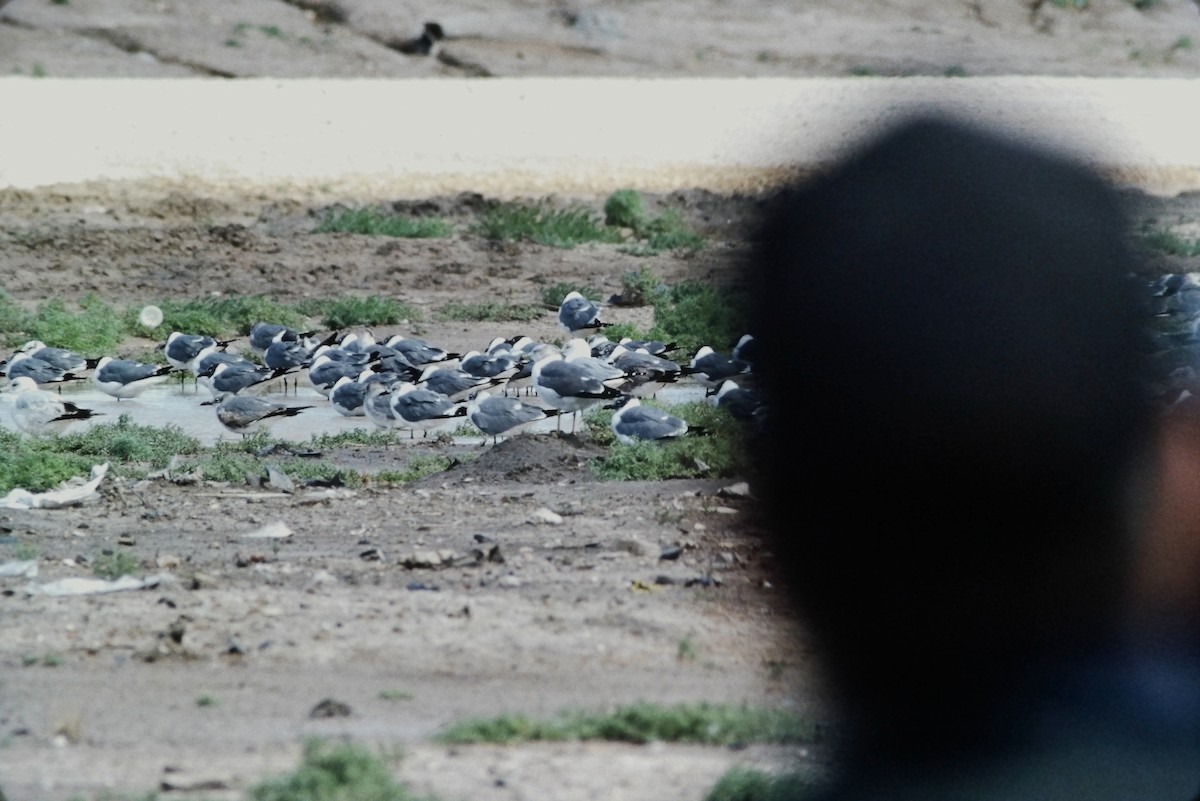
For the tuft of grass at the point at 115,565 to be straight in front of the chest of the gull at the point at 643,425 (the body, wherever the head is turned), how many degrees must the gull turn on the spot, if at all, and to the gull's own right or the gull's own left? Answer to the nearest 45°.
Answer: approximately 45° to the gull's own left

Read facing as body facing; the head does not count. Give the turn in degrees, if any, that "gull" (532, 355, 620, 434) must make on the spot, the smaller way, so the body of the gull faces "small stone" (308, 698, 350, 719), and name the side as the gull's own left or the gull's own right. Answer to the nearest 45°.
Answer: approximately 90° to the gull's own left

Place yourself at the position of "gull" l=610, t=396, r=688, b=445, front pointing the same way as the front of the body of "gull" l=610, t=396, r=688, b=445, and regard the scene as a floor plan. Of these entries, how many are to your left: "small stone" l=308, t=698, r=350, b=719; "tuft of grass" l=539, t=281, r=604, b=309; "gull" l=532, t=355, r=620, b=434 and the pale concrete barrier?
1

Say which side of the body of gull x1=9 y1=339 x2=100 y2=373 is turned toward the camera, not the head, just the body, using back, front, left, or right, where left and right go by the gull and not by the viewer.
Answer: left

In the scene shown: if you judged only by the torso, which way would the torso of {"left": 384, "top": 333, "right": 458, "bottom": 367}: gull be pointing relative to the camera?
to the viewer's left

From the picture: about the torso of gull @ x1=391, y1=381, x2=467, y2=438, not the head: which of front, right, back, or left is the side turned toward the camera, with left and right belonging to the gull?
left

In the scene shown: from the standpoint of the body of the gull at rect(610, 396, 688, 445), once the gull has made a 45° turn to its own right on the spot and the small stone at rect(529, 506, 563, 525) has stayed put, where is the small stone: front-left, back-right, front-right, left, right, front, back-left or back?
back-left

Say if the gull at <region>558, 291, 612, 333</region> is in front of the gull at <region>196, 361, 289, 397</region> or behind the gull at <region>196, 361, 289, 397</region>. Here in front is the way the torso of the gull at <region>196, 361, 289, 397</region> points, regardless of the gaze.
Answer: behind

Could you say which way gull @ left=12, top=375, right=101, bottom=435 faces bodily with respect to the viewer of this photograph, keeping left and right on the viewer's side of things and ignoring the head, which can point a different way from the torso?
facing to the left of the viewer

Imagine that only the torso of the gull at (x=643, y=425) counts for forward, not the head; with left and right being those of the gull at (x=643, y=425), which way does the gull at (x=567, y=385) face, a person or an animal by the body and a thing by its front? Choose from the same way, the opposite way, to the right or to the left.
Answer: the same way

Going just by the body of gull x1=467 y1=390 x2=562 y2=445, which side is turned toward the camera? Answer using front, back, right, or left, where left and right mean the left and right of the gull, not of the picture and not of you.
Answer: left

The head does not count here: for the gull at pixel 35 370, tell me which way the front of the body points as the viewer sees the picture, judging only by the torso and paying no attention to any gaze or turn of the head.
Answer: to the viewer's left

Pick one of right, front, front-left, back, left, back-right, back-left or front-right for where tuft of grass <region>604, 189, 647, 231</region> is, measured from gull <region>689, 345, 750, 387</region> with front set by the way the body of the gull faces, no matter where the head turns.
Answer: right

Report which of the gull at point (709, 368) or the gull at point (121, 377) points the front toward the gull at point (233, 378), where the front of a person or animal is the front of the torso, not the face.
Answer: the gull at point (709, 368)

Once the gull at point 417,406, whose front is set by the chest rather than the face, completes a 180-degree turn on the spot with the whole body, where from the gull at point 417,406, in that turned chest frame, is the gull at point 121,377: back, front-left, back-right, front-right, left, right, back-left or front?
back-left

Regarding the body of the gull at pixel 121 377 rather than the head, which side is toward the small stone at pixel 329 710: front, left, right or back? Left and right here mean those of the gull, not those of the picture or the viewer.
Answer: left

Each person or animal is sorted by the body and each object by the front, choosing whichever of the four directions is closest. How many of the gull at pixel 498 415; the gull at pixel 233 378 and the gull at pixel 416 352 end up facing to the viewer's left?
3

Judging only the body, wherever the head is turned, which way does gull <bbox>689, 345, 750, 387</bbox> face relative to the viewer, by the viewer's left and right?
facing to the left of the viewer
